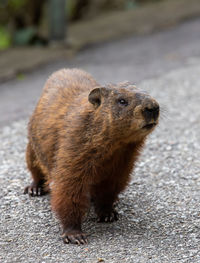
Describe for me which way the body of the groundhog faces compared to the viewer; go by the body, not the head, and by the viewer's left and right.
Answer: facing the viewer and to the right of the viewer
